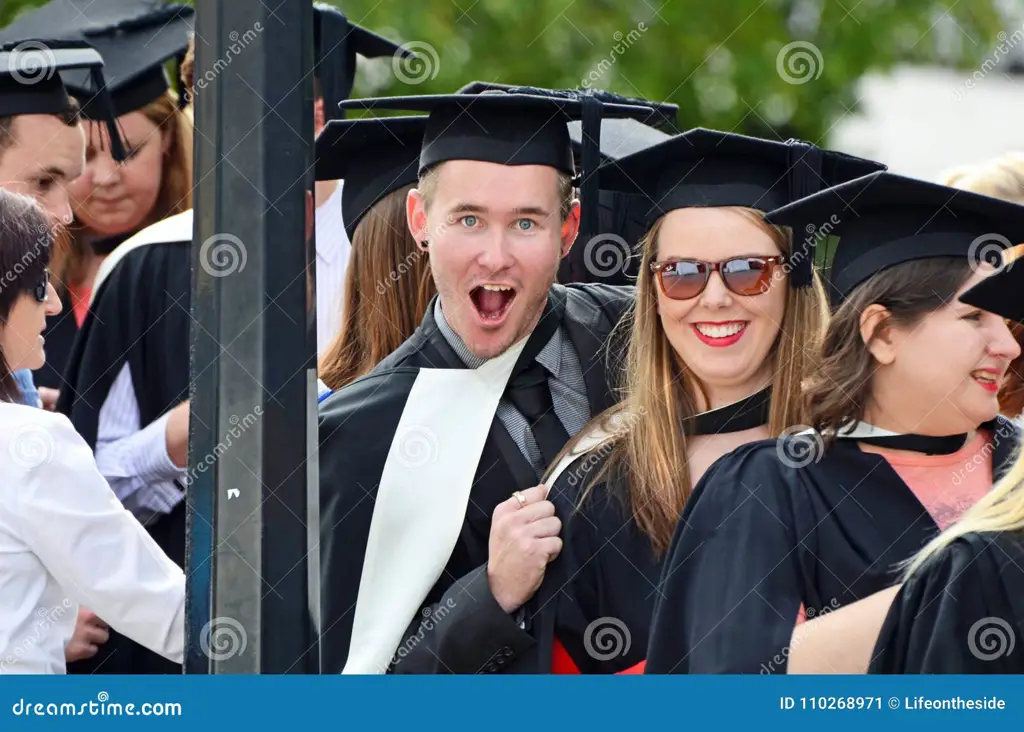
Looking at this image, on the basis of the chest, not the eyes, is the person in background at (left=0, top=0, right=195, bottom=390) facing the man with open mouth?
no

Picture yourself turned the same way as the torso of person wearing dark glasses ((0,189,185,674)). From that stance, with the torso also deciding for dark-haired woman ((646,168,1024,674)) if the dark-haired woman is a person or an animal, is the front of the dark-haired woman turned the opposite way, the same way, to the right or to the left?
to the right

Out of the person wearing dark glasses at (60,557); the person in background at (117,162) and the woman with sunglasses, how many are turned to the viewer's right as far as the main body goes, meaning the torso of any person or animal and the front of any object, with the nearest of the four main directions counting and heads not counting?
1

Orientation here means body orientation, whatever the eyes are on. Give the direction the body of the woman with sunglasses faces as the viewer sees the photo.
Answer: toward the camera

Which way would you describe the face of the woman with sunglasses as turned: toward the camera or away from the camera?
toward the camera

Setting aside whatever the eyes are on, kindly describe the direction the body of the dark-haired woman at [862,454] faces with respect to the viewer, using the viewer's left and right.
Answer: facing the viewer and to the right of the viewer

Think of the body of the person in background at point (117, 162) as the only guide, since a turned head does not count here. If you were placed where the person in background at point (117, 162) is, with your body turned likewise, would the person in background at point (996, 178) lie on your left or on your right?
on your left

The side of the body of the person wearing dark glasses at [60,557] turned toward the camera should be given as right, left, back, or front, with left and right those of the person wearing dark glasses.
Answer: right

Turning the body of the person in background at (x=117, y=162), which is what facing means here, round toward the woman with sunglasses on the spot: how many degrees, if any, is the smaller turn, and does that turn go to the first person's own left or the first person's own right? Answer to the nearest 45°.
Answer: approximately 90° to the first person's own left

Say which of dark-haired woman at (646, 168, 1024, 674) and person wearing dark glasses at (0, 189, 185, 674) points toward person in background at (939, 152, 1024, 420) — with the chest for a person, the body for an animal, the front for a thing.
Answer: the person wearing dark glasses

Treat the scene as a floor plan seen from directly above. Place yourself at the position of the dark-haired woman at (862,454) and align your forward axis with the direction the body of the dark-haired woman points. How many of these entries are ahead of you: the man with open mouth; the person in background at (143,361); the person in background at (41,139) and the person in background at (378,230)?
0

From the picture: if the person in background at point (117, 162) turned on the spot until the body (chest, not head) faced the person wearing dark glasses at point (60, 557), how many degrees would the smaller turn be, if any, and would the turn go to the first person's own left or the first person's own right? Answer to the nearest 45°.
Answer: approximately 45° to the first person's own left

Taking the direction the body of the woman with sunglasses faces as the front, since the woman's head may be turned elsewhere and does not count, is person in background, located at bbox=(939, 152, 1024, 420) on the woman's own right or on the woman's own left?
on the woman's own left

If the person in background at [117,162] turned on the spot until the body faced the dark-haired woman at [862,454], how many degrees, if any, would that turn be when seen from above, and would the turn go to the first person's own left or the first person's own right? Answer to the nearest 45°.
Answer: approximately 90° to the first person's own left

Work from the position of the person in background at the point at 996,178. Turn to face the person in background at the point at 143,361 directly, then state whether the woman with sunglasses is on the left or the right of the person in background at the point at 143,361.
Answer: left

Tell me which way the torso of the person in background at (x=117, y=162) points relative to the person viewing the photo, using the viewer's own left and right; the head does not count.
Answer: facing the viewer and to the left of the viewer

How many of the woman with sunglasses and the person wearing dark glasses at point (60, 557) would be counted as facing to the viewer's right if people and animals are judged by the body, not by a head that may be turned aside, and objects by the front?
1

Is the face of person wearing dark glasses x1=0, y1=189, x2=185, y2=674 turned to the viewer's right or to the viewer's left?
to the viewer's right
